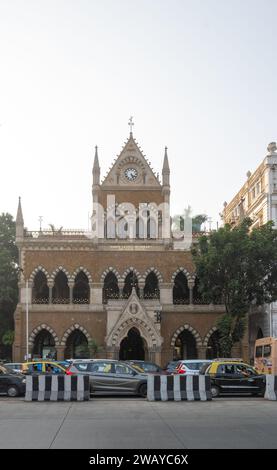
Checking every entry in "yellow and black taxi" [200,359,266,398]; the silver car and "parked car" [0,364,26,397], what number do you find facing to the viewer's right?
3

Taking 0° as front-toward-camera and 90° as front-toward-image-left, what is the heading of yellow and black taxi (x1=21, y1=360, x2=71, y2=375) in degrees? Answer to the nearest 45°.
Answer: approximately 270°

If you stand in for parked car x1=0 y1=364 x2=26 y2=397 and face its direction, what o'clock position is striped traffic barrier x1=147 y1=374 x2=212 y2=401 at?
The striped traffic barrier is roughly at 1 o'clock from the parked car.

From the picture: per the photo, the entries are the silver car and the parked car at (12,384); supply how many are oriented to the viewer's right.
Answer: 2

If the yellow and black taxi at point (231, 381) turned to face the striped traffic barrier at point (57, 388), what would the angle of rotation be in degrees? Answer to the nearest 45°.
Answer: approximately 135° to its right

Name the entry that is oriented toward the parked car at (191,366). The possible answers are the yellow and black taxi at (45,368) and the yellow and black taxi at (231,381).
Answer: the yellow and black taxi at (45,368)

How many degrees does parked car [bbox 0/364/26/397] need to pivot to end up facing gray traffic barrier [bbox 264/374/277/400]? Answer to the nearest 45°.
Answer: approximately 45° to its right

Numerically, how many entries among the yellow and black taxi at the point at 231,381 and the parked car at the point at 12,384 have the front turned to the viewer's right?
2
